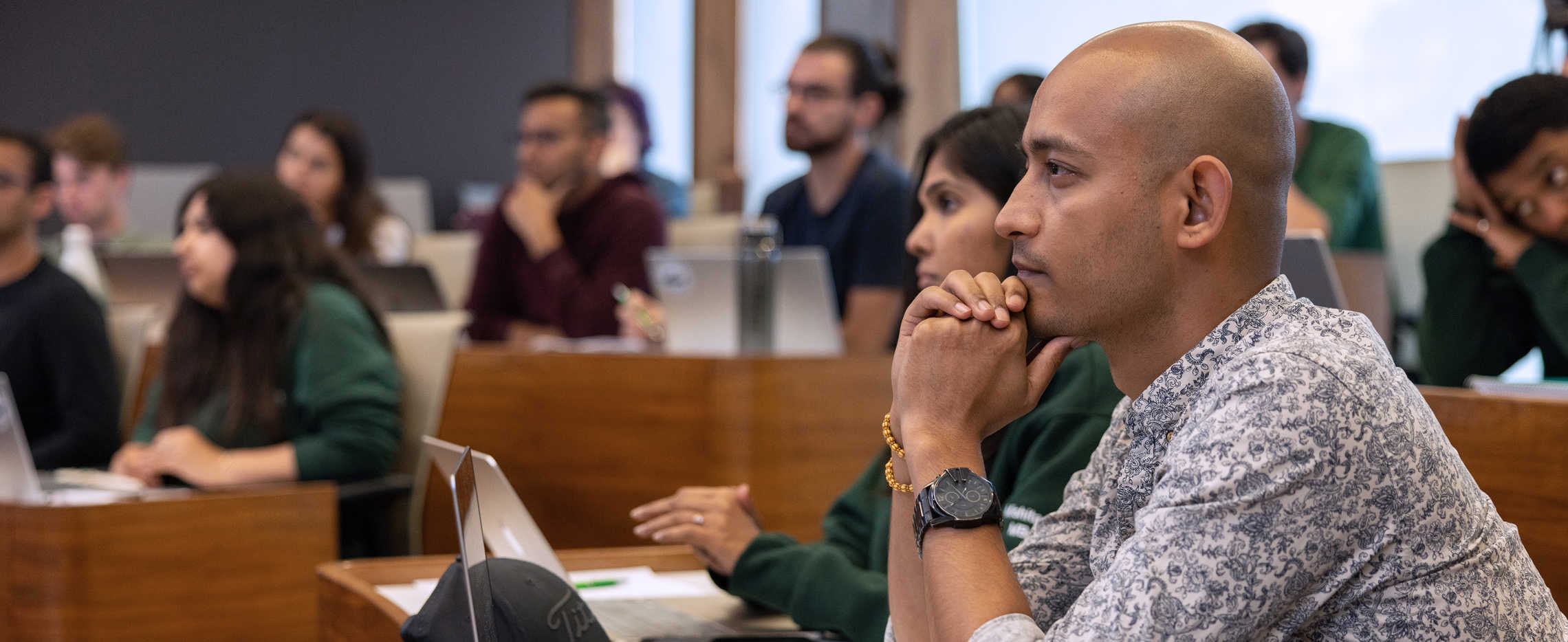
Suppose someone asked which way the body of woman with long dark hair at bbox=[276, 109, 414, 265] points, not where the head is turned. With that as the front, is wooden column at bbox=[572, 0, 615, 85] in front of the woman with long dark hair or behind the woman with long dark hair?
behind

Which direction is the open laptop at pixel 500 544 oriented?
to the viewer's right

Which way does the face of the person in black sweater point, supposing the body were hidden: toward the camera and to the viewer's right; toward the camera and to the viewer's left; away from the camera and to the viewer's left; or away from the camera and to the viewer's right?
toward the camera and to the viewer's left

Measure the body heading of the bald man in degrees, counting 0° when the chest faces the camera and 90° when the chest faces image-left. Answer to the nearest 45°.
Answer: approximately 90°

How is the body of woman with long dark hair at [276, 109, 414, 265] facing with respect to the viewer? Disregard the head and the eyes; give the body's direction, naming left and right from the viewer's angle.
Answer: facing the viewer and to the left of the viewer

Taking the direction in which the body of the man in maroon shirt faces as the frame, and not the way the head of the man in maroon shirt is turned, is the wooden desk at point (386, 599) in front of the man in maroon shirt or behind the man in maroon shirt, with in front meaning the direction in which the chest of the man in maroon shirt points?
in front

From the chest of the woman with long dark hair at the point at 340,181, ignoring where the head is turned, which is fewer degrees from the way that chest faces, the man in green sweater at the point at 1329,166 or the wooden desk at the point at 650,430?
the wooden desk

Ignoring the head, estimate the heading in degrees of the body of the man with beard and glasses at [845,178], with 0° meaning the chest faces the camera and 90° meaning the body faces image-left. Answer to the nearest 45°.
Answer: approximately 45°

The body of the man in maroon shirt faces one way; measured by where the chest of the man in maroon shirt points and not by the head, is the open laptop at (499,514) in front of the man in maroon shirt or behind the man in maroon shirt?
in front

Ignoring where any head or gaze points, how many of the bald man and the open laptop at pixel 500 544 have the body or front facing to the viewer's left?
1

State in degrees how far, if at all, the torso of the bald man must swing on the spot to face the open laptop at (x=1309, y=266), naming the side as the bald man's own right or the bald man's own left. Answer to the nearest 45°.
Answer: approximately 90° to the bald man's own right

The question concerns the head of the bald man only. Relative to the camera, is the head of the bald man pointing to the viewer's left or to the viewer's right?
to the viewer's left

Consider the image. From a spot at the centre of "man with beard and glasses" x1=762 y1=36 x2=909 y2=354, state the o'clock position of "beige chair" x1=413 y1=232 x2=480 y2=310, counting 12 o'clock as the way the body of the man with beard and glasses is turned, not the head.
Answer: The beige chair is roughly at 3 o'clock from the man with beard and glasses.

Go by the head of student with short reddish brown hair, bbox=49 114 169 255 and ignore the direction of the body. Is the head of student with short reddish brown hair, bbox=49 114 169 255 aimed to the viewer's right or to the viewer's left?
to the viewer's left
